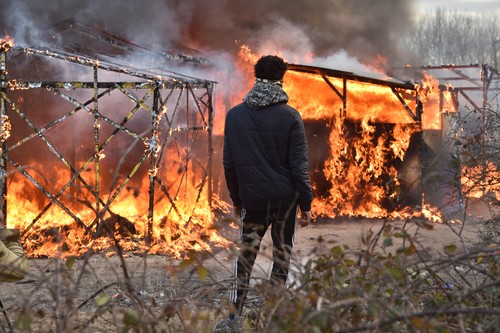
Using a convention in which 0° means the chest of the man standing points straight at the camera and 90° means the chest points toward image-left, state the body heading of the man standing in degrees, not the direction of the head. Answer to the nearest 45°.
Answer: approximately 180°

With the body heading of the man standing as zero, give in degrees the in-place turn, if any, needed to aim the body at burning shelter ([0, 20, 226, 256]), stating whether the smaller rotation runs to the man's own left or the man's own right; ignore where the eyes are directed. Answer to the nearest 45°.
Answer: approximately 45° to the man's own left

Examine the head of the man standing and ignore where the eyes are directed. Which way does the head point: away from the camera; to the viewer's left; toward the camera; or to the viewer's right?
away from the camera
